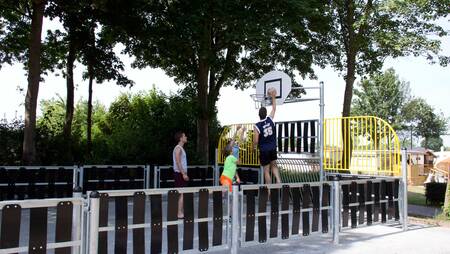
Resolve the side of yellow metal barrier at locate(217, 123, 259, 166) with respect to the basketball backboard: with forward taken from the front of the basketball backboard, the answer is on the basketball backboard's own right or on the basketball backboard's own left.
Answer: on the basketball backboard's own right

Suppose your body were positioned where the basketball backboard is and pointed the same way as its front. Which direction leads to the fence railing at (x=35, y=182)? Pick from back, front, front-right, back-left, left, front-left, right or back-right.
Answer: front-right

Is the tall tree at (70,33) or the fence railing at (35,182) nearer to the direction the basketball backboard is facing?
the fence railing

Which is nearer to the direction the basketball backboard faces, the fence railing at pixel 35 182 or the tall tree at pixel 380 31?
the fence railing

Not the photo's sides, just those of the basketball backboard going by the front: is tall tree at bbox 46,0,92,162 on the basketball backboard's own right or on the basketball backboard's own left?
on the basketball backboard's own right

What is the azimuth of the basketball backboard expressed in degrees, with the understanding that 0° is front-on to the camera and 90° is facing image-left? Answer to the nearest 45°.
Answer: approximately 45°

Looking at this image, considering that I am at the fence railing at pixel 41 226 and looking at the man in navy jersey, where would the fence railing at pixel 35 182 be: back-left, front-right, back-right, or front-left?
front-left

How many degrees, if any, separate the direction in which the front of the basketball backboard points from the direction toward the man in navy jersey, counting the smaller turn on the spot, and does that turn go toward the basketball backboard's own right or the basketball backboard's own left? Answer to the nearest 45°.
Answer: approximately 45° to the basketball backboard's own left

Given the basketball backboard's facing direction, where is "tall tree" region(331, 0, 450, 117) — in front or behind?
behind

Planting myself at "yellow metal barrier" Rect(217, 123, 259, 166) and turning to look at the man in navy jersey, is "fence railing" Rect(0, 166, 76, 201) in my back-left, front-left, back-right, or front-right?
front-right

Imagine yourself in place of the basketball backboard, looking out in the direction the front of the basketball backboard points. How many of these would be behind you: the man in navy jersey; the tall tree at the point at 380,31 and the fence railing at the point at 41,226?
1

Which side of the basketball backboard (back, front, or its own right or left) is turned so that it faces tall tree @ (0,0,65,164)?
right

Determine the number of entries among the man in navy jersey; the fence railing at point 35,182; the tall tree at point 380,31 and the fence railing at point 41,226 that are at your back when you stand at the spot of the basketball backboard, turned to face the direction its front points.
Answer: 1

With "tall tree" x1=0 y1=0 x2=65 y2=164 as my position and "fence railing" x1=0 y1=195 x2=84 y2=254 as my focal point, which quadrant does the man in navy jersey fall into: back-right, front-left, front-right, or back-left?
front-left
